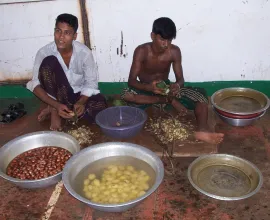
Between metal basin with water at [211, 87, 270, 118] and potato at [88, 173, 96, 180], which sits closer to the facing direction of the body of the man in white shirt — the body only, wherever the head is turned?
the potato

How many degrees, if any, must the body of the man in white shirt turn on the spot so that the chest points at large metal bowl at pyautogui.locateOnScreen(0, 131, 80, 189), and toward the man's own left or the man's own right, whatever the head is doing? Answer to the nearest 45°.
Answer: approximately 45° to the man's own right

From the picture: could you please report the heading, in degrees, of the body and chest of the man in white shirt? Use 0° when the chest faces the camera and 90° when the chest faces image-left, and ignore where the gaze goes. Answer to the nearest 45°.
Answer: approximately 0°

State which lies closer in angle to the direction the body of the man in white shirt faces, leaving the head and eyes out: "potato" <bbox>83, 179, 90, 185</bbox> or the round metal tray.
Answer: the potato

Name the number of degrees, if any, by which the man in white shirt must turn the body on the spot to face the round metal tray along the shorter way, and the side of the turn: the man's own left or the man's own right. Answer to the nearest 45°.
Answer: approximately 45° to the man's own left

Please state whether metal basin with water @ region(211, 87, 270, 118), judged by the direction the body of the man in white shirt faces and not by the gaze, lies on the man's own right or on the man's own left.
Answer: on the man's own left

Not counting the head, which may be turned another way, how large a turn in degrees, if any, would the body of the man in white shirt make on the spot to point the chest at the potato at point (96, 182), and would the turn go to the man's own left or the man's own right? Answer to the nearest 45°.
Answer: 0° — they already face it

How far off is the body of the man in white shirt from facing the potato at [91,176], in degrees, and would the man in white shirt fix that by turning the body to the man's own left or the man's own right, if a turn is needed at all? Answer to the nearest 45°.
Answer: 0° — they already face it

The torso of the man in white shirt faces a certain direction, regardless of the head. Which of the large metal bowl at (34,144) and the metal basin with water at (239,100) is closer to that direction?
the large metal bowl

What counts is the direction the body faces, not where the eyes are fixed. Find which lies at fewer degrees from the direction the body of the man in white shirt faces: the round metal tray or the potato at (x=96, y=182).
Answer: the potato

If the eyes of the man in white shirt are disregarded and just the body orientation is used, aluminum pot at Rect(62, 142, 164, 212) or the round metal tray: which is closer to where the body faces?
the aluminum pot
